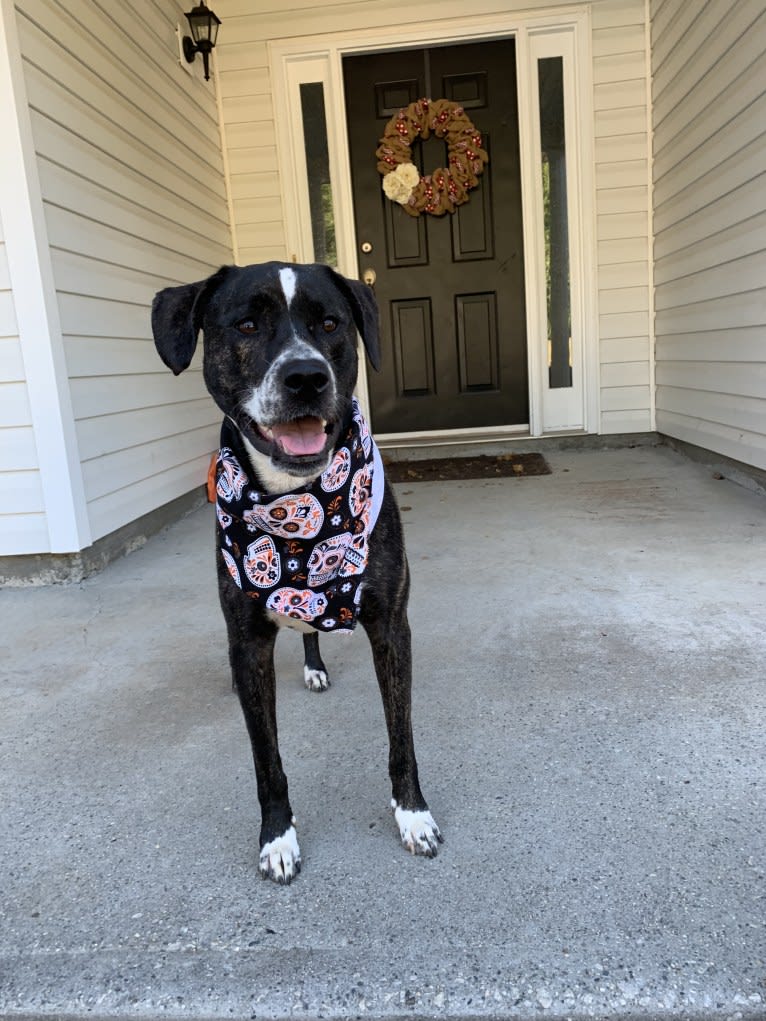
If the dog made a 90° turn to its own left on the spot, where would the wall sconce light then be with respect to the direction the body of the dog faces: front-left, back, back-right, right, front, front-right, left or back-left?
left

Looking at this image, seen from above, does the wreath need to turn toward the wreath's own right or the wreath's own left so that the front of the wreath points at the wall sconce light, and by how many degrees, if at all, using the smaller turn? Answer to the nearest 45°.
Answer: approximately 90° to the wreath's own right

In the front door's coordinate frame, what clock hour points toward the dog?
The dog is roughly at 12 o'clock from the front door.

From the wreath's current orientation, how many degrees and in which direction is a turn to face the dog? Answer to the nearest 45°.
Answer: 0° — it already faces it

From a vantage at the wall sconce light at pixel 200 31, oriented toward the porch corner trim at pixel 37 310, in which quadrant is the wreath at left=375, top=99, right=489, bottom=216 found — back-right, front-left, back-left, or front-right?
back-left

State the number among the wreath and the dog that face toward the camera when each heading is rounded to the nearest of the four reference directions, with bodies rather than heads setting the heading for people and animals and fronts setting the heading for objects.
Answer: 2

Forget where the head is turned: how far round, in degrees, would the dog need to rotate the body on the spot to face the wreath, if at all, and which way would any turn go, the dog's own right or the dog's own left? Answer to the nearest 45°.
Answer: approximately 180°

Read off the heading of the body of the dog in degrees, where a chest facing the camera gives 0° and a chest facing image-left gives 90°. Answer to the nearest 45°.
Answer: approximately 0°

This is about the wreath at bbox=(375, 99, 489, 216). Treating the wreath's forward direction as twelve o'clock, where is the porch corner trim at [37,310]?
The porch corner trim is roughly at 1 o'clock from the wreath.

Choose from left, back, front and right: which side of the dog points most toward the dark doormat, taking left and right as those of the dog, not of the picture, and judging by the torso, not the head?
back
